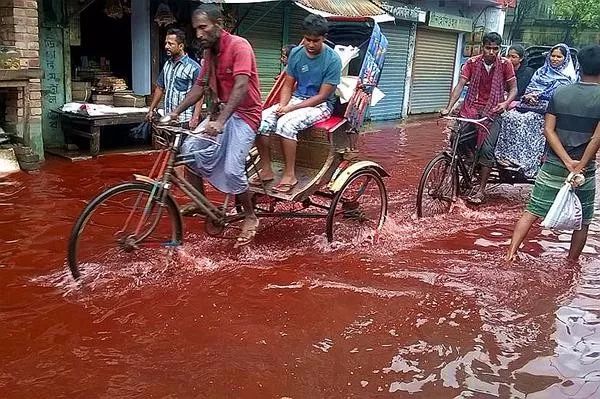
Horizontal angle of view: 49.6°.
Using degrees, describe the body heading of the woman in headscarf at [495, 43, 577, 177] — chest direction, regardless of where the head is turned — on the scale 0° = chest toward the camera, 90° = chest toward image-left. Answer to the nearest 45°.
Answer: approximately 45°

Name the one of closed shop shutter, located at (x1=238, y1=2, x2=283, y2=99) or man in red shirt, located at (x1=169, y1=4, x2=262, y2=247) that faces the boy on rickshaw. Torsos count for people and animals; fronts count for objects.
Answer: the closed shop shutter

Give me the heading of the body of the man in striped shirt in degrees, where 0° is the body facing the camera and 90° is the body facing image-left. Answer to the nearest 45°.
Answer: approximately 45°

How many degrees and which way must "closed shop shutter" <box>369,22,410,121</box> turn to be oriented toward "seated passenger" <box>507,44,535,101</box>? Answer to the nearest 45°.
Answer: approximately 45° to its left

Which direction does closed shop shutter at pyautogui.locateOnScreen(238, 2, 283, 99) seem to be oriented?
toward the camera

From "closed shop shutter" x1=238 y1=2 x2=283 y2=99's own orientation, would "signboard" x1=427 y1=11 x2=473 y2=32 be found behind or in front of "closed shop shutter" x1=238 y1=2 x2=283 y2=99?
behind

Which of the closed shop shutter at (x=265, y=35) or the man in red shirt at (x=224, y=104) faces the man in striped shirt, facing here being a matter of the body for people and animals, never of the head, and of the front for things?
the closed shop shutter

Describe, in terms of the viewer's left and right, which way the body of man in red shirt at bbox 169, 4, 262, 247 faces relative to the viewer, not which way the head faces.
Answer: facing the viewer and to the left of the viewer

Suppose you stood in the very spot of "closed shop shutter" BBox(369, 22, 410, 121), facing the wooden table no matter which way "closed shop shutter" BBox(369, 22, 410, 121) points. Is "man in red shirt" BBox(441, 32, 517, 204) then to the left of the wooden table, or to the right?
left

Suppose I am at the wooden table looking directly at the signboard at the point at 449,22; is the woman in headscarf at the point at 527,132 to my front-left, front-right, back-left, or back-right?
front-right

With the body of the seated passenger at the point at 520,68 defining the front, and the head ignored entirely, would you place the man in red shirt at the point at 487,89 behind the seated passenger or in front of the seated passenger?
in front

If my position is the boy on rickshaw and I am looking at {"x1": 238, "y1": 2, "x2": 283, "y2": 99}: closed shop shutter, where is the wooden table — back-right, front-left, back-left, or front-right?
front-left

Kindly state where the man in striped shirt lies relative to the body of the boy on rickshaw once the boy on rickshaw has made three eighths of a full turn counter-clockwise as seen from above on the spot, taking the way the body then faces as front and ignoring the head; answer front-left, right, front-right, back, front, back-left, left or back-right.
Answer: back-left

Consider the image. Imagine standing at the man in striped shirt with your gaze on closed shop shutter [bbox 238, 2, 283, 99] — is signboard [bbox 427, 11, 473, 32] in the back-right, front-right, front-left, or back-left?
front-right
